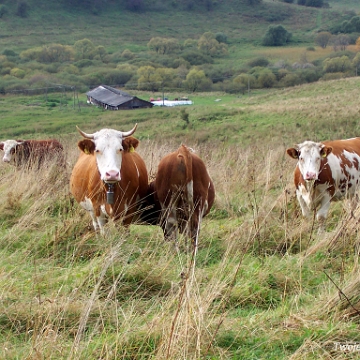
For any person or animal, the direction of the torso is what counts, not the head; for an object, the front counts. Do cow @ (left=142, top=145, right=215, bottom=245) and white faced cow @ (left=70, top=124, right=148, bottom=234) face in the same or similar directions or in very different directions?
very different directions

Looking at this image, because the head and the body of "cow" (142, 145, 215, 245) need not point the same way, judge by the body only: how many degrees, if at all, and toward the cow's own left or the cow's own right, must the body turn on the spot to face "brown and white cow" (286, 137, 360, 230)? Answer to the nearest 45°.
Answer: approximately 45° to the cow's own right

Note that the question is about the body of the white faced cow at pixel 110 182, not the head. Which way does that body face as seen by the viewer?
toward the camera

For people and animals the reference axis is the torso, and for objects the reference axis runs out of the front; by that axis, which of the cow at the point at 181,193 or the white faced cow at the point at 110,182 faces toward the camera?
the white faced cow

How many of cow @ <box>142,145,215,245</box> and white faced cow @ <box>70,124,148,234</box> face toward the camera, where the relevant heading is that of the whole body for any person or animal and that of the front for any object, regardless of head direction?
1

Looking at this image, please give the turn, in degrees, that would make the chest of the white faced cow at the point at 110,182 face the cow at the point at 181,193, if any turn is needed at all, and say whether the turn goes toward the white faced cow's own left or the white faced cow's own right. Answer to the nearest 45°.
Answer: approximately 45° to the white faced cow's own left

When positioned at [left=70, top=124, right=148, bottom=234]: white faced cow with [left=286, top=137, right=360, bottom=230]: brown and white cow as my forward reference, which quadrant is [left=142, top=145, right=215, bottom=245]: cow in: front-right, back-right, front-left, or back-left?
front-right

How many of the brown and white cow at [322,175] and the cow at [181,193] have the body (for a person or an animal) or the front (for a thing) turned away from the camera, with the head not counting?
1

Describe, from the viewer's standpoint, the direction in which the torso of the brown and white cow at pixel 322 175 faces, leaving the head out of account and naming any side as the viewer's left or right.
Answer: facing the viewer and to the left of the viewer

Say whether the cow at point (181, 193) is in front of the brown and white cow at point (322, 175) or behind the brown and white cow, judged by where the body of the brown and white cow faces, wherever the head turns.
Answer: in front

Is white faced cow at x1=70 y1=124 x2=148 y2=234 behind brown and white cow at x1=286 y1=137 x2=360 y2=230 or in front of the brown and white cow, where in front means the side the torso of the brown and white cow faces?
in front

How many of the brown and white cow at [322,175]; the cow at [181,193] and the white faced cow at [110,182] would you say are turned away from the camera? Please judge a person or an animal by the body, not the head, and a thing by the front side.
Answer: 1

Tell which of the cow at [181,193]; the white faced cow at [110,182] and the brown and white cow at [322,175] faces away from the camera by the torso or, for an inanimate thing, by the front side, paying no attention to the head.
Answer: the cow

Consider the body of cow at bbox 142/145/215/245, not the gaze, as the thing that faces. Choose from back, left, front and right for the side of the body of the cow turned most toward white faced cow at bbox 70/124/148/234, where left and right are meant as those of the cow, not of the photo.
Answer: left

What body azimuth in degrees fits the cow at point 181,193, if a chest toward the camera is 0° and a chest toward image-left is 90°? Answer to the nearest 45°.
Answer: approximately 180°
